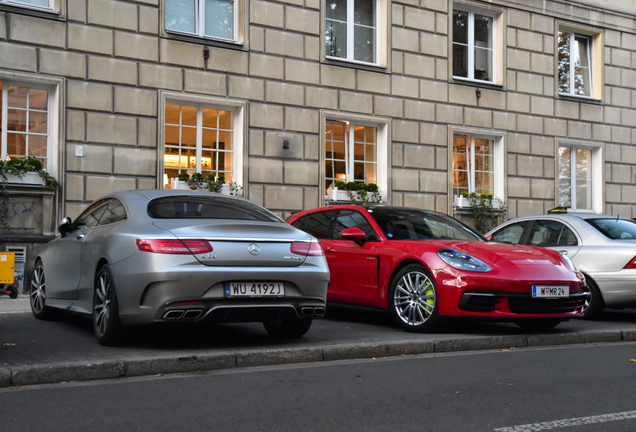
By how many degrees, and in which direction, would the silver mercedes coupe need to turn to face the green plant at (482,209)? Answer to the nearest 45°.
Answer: approximately 90° to its right

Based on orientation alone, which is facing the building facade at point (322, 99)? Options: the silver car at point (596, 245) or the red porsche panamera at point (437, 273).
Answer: the silver car

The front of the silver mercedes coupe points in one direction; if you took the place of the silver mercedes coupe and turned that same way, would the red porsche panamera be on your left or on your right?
on your right

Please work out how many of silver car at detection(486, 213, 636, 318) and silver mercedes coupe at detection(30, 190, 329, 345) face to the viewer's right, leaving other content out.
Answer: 0

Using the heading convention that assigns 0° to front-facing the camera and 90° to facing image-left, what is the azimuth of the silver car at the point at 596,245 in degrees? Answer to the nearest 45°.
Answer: approximately 135°

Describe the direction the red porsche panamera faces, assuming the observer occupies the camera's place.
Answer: facing the viewer and to the right of the viewer

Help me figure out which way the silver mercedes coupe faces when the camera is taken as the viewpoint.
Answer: facing away from the viewer and to the left of the viewer

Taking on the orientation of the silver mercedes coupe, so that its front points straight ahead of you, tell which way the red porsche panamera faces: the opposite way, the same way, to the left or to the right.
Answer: the opposite way

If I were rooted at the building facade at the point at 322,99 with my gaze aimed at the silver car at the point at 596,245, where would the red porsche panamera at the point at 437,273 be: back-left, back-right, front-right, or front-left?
front-right

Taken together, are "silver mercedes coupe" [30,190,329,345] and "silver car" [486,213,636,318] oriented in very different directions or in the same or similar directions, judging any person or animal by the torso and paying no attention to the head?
same or similar directions

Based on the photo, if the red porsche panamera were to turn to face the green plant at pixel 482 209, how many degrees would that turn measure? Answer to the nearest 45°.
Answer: approximately 135° to its left
